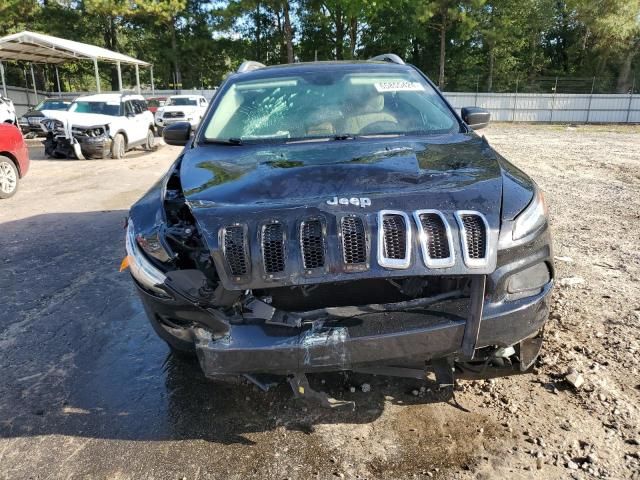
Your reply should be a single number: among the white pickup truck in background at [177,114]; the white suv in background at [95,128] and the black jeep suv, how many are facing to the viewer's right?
0

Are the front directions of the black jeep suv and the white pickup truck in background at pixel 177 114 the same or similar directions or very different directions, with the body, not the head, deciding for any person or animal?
same or similar directions

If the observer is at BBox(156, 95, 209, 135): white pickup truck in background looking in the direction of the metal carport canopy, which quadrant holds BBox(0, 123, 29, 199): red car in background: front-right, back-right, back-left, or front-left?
back-left

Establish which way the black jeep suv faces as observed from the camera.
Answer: facing the viewer

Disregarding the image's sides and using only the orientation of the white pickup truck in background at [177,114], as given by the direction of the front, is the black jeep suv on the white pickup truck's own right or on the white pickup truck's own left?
on the white pickup truck's own left

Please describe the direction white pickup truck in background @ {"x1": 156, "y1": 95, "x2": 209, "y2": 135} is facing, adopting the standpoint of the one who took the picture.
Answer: facing the viewer and to the left of the viewer

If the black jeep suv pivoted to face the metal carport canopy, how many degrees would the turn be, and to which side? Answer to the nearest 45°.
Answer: approximately 135° to its right

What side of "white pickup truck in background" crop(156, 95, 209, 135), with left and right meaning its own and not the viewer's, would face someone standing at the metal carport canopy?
right

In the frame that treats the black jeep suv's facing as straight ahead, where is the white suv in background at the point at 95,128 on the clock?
The white suv in background is roughly at 5 o'clock from the black jeep suv.
